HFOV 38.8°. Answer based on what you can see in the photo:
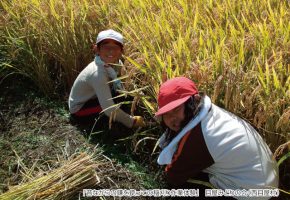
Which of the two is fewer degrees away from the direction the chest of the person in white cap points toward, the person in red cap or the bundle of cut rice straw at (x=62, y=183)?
the person in red cap

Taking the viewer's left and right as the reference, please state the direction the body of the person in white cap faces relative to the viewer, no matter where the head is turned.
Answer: facing to the right of the viewer

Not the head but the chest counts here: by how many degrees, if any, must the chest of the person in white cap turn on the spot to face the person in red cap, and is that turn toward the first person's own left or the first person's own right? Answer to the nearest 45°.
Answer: approximately 45° to the first person's own right
